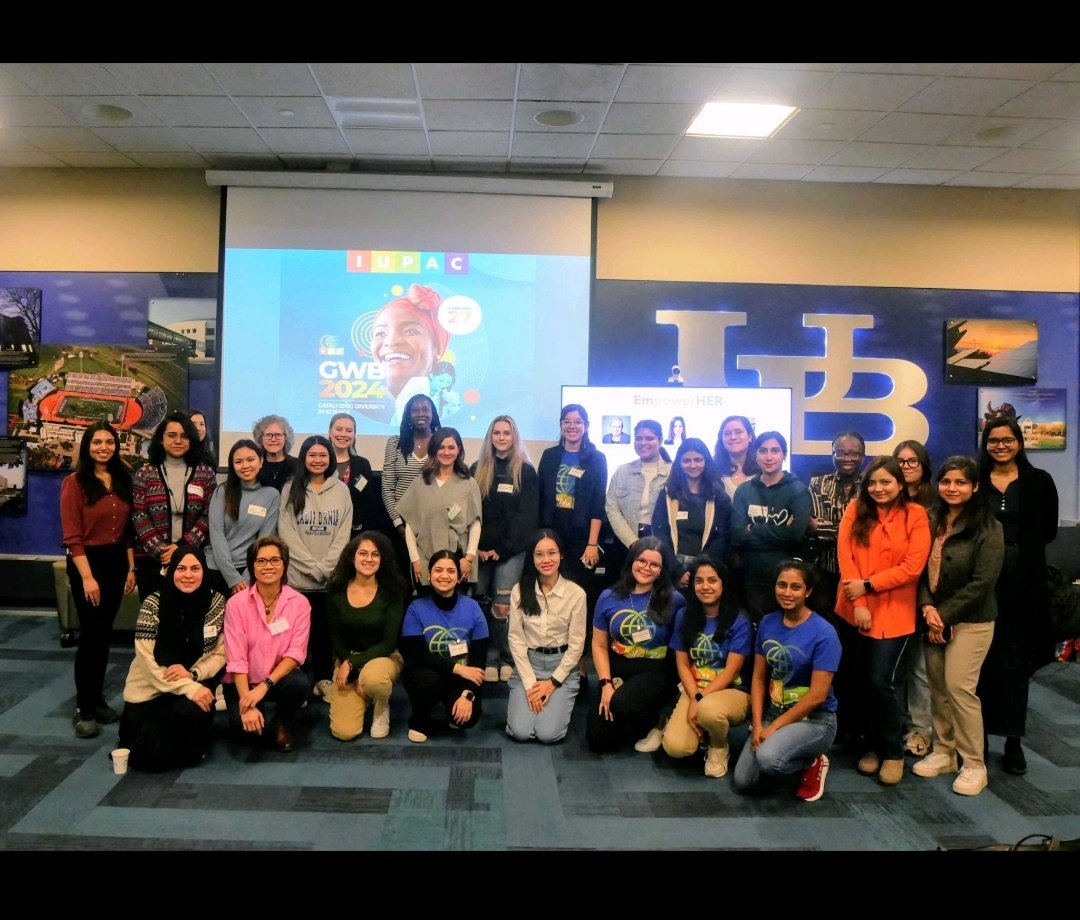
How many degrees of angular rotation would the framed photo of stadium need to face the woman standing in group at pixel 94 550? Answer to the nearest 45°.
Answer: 0° — it already faces them

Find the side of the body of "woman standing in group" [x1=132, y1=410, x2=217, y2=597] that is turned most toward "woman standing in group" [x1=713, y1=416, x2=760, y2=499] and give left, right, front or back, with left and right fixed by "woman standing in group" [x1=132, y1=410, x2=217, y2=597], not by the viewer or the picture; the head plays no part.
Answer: left

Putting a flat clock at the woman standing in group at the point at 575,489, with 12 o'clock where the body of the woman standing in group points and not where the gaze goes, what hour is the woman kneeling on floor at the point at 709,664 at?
The woman kneeling on floor is roughly at 11 o'clock from the woman standing in group.
